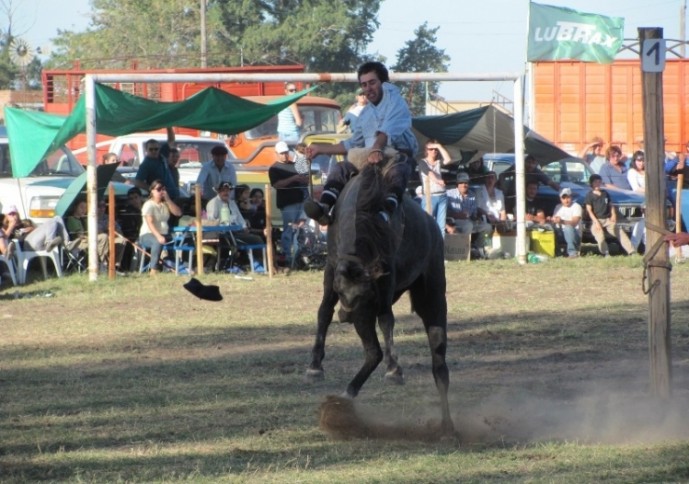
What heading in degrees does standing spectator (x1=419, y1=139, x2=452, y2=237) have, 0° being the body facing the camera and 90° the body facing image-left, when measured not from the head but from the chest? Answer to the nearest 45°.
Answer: approximately 0°

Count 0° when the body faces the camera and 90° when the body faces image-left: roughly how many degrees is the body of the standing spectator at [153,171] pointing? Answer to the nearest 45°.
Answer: approximately 0°

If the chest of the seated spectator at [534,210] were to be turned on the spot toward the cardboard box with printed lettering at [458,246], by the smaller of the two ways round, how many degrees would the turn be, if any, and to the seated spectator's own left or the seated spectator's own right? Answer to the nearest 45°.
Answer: approximately 45° to the seated spectator's own right

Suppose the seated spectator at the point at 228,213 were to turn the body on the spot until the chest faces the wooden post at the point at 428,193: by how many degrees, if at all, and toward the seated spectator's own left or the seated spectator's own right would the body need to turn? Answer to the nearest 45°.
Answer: approximately 45° to the seated spectator's own left

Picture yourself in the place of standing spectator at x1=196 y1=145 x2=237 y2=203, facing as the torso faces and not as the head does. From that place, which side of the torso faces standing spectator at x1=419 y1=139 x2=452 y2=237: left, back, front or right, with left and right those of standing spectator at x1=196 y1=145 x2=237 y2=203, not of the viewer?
left

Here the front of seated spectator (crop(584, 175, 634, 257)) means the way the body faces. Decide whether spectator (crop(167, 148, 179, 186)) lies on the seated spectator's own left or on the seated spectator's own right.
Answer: on the seated spectator's own right

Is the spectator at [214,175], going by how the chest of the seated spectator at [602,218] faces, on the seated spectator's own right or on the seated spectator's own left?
on the seated spectator's own right

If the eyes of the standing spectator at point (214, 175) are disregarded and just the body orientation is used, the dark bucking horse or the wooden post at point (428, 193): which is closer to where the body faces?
the dark bucking horse

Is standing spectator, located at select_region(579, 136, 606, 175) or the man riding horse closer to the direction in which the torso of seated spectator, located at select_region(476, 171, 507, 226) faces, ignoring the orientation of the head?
the man riding horse
